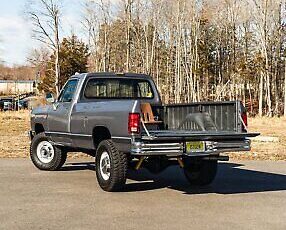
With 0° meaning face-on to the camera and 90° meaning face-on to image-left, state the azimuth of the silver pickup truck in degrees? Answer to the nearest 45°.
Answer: approximately 135°
